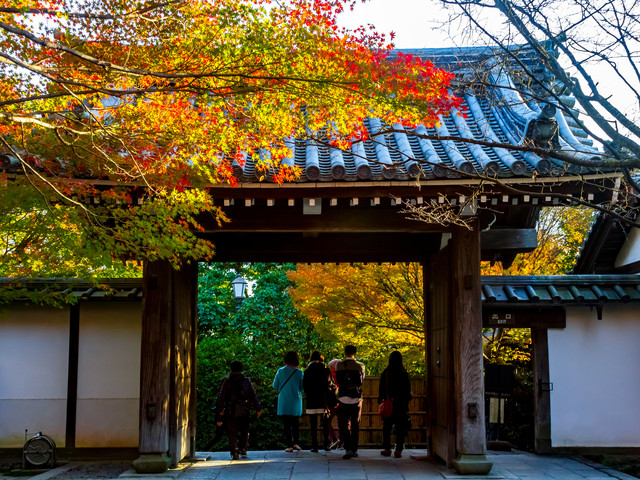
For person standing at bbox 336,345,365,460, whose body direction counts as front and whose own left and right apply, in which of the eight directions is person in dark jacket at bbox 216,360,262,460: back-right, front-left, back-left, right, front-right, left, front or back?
left

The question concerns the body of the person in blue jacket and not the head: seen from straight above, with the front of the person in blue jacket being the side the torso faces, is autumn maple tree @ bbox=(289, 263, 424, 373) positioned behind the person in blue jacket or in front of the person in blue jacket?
in front

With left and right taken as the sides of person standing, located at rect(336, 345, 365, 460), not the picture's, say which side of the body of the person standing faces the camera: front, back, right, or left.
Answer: back

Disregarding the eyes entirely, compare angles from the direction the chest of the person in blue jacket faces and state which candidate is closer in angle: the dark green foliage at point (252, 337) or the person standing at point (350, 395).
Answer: the dark green foliage

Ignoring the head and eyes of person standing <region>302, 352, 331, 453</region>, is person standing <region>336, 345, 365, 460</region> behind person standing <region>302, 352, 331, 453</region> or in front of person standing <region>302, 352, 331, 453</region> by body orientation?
behind

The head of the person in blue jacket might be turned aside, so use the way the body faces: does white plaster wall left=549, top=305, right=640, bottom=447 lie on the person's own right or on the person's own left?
on the person's own right

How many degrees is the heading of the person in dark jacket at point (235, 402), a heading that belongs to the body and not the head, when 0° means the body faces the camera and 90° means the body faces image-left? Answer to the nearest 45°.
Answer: approximately 180°

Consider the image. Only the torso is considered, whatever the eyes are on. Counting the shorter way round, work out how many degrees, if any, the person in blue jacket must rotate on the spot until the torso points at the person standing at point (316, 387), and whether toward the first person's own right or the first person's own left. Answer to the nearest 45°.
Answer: approximately 135° to the first person's own right

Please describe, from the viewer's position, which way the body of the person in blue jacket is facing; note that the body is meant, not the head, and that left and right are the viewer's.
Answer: facing away from the viewer

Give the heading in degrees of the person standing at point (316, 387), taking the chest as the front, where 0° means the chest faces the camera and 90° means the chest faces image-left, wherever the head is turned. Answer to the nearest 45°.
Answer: approximately 180°
